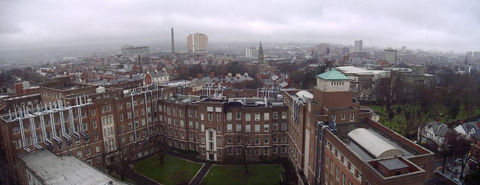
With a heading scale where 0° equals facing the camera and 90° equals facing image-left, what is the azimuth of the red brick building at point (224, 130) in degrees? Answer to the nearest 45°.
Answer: approximately 0°
